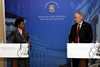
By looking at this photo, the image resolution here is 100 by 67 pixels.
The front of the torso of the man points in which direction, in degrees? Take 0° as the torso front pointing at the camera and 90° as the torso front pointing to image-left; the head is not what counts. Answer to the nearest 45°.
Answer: approximately 45°

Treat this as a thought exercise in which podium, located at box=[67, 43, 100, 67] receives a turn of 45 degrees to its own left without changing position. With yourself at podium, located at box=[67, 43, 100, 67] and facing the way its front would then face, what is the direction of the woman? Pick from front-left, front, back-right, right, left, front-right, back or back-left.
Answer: back-right

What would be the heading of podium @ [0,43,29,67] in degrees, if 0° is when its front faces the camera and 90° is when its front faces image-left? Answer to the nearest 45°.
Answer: approximately 0°

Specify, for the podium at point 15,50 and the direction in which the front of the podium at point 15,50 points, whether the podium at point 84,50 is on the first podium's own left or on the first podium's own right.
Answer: on the first podium's own left

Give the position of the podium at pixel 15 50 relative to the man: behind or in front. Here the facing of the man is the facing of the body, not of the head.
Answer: in front

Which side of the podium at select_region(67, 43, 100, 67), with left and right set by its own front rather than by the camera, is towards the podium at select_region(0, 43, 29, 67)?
right

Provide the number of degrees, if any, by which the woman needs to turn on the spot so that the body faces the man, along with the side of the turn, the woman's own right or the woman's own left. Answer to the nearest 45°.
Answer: approximately 45° to the woman's own left
